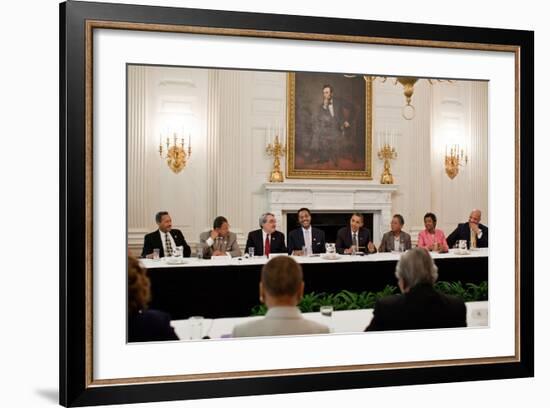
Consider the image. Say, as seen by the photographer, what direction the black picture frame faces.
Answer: facing the viewer and to the right of the viewer
